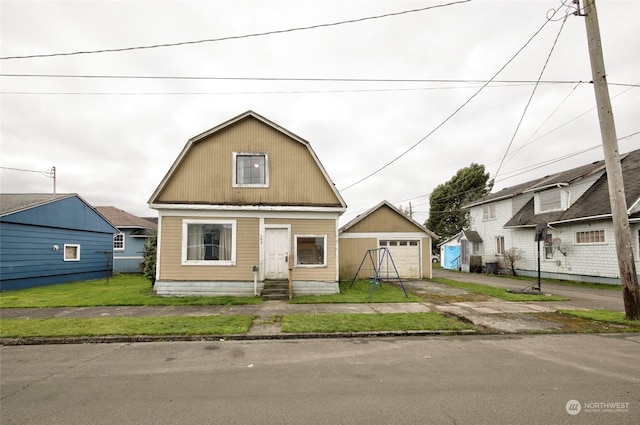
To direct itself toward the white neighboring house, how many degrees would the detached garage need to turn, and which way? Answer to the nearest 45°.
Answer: approximately 90° to its left

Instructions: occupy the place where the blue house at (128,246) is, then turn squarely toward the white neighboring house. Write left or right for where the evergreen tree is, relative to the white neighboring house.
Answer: left

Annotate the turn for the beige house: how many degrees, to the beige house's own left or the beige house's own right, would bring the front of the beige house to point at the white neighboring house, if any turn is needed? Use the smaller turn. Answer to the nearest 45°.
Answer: approximately 90° to the beige house's own left

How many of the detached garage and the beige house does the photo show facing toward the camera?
2

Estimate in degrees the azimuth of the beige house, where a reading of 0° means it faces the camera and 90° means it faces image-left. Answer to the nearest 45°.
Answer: approximately 0°

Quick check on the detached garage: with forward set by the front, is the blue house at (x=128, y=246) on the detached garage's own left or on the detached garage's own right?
on the detached garage's own right

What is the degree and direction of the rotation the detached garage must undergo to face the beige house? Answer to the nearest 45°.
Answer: approximately 45° to its right

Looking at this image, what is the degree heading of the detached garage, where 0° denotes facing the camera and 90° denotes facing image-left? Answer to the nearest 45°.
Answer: approximately 0°

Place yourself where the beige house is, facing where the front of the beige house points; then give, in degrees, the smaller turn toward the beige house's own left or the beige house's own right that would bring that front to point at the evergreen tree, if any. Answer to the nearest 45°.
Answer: approximately 135° to the beige house's own left

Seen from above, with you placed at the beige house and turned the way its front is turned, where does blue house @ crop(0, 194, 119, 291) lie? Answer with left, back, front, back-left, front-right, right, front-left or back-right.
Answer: back-right

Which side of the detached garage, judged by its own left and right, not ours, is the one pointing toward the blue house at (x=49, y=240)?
right

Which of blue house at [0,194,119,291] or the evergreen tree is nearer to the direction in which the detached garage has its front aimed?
the blue house
